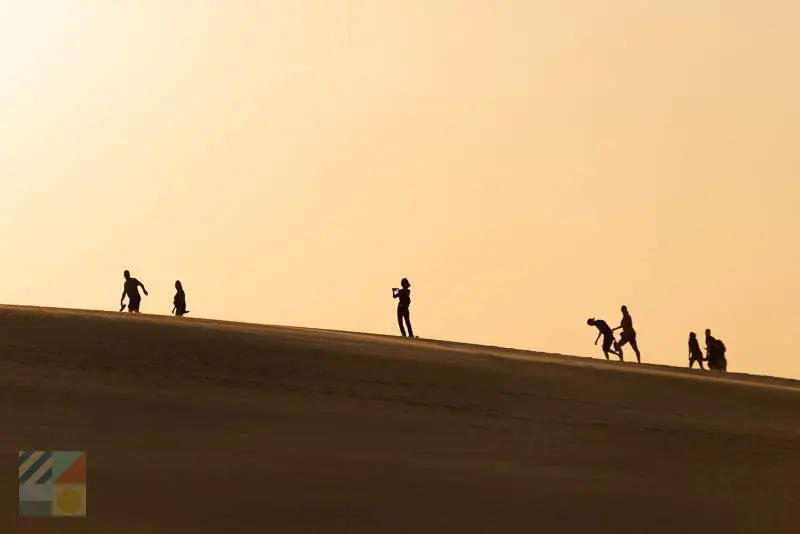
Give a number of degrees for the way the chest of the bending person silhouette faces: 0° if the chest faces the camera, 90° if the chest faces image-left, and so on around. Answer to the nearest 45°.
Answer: approximately 90°

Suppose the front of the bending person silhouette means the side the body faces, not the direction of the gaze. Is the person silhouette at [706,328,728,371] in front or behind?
behind

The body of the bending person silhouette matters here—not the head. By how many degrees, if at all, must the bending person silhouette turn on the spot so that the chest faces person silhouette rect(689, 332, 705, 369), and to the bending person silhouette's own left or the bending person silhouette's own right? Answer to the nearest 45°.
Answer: approximately 135° to the bending person silhouette's own right

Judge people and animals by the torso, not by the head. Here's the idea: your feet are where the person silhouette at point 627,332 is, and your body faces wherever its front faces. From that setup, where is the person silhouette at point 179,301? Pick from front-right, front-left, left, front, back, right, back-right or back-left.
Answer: front

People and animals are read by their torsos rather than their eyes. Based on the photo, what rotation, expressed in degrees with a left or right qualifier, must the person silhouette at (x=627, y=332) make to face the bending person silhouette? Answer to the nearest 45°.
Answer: approximately 45° to its right

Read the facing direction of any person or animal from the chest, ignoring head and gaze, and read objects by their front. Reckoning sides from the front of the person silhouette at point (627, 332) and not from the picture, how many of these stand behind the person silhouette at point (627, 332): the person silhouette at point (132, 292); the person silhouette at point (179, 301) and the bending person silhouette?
0

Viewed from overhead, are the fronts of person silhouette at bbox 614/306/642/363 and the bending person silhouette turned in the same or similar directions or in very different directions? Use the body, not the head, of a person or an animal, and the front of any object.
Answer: same or similar directions

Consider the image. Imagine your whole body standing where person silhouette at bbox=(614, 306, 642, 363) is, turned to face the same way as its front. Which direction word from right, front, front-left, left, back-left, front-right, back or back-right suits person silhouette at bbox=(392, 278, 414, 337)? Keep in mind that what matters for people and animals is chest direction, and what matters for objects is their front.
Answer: front-left

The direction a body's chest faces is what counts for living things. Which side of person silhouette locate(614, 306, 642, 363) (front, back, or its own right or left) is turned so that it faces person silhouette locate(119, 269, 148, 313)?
front

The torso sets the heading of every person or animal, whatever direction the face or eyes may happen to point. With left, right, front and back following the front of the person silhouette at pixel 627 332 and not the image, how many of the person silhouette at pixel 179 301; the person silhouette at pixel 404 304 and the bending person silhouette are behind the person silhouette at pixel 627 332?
0

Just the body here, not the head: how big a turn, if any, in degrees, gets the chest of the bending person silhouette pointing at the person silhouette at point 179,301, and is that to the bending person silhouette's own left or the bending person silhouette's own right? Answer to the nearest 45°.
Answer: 0° — they already face it

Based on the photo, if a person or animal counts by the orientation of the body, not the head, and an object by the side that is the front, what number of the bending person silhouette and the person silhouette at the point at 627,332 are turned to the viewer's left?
2

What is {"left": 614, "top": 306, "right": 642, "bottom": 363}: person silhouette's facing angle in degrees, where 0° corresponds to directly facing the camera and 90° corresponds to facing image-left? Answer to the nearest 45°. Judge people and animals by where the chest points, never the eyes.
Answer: approximately 90°

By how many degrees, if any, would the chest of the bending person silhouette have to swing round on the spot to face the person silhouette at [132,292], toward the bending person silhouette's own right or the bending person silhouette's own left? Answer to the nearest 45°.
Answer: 0° — they already face it

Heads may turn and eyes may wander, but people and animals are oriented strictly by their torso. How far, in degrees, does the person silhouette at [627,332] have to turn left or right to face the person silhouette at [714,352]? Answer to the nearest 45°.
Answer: approximately 135° to its right
